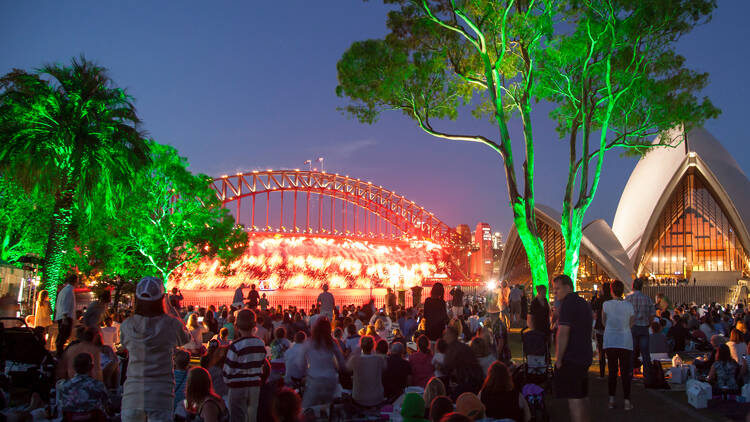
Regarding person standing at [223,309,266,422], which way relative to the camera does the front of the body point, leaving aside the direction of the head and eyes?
away from the camera

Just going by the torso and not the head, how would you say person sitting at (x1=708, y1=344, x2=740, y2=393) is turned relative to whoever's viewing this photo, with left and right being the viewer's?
facing away from the viewer

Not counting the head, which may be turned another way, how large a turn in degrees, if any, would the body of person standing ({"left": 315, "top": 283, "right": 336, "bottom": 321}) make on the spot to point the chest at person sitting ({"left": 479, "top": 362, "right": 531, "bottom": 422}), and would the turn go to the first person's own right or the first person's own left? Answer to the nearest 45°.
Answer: approximately 180°

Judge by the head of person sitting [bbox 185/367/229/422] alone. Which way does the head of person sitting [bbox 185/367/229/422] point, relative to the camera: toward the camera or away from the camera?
away from the camera

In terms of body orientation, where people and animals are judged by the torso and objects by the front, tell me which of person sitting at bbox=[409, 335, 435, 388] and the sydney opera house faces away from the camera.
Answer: the person sitting

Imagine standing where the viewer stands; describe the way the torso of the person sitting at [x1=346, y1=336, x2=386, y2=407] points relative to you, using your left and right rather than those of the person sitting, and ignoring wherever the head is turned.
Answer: facing away from the viewer

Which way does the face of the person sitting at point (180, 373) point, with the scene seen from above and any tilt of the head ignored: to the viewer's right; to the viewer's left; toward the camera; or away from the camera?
away from the camera

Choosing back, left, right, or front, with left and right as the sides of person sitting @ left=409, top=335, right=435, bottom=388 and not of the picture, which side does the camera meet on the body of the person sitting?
back

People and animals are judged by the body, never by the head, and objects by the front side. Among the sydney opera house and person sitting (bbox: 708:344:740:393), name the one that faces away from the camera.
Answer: the person sitting

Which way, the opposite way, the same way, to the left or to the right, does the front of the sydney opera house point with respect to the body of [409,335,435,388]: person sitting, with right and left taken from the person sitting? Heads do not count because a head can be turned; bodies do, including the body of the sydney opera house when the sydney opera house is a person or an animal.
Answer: the opposite way

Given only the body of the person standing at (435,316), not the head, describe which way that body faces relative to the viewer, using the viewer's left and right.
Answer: facing away from the viewer
